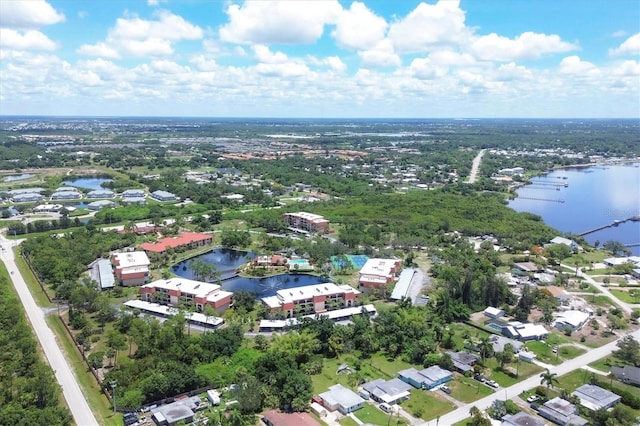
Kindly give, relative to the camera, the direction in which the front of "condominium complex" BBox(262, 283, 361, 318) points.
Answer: facing the viewer

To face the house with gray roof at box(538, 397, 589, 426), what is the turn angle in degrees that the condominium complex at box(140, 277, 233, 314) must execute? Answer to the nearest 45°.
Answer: approximately 90° to its left

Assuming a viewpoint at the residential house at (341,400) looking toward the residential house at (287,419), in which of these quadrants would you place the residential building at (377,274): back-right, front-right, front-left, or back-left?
back-right

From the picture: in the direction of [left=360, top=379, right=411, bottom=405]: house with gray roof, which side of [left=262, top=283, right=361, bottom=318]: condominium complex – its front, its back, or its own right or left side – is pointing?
front

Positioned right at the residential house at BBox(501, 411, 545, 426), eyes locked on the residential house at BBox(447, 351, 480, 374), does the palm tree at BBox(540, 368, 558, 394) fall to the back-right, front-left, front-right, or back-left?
front-right

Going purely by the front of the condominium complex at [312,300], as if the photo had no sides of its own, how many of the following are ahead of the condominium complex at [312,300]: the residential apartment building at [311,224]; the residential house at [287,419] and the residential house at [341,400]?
2

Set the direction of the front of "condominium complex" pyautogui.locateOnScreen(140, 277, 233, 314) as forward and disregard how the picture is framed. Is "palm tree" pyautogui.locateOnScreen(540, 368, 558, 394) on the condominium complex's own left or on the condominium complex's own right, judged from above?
on the condominium complex's own left

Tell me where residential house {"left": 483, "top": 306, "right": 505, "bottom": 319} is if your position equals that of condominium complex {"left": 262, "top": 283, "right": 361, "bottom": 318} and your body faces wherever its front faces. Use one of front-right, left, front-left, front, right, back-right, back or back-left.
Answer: left

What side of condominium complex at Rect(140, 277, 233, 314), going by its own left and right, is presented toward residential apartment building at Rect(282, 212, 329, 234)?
back

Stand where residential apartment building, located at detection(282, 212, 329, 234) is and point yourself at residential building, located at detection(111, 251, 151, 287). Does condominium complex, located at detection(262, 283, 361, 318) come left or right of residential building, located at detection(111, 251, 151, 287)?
left

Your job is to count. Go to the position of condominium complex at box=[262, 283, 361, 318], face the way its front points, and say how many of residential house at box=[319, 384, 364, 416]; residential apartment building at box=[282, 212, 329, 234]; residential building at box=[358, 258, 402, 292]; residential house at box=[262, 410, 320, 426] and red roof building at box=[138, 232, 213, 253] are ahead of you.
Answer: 2

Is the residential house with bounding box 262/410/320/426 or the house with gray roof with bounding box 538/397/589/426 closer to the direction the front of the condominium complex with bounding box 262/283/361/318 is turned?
the residential house

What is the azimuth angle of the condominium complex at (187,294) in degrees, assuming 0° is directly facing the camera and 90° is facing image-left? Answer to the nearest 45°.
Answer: approximately 45°

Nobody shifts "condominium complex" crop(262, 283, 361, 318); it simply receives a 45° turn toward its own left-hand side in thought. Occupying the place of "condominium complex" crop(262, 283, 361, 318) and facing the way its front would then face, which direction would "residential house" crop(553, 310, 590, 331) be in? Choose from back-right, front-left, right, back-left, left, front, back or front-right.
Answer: front-left

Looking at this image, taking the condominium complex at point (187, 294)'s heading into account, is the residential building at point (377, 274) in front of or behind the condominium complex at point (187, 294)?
behind

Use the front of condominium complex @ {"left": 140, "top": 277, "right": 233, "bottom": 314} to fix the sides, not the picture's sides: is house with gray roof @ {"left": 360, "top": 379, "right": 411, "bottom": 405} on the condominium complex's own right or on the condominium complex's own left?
on the condominium complex's own left

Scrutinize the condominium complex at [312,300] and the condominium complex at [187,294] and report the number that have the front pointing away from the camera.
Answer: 0

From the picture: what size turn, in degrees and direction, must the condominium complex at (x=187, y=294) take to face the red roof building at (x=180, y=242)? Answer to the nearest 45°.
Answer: approximately 135° to its right

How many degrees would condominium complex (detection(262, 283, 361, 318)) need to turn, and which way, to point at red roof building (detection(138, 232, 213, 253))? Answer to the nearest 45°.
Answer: approximately 135° to its right
